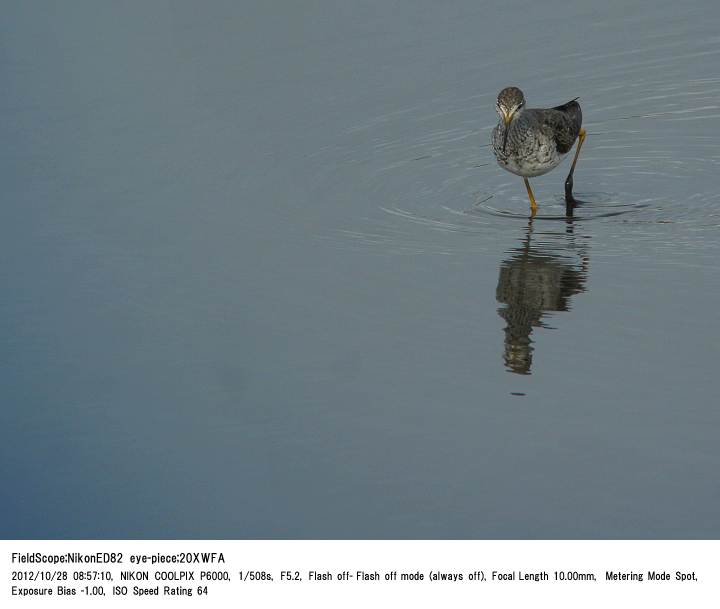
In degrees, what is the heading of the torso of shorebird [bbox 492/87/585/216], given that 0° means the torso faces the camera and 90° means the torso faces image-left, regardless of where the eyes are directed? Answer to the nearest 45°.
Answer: approximately 45°
